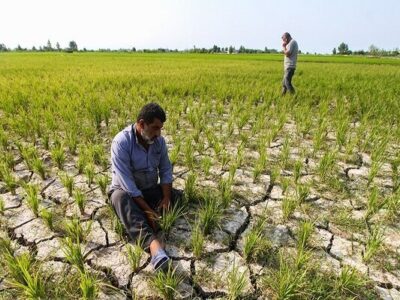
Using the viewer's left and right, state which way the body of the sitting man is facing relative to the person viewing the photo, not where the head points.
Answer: facing the viewer and to the right of the viewer

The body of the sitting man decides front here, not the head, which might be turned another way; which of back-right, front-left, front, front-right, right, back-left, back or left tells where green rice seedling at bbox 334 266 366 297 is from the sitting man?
front

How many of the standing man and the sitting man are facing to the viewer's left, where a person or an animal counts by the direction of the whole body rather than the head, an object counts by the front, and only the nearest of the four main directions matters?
1

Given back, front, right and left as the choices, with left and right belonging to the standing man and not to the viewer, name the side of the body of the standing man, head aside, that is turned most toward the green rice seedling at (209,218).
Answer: left

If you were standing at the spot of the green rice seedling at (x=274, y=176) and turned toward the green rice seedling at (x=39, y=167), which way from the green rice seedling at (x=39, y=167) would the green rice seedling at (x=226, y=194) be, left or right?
left

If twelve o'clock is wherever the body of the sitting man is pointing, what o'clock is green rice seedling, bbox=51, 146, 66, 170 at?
The green rice seedling is roughly at 6 o'clock from the sitting man.

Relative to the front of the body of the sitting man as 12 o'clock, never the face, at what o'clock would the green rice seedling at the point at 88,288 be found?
The green rice seedling is roughly at 2 o'clock from the sitting man.

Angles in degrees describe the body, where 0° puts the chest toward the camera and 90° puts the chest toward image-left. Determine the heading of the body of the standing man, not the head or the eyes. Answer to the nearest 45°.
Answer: approximately 90°

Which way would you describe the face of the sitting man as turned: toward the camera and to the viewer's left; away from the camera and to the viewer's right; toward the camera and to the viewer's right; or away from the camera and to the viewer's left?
toward the camera and to the viewer's right

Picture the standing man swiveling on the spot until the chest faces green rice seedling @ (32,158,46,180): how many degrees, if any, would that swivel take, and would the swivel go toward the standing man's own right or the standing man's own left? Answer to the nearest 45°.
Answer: approximately 45° to the standing man's own left
